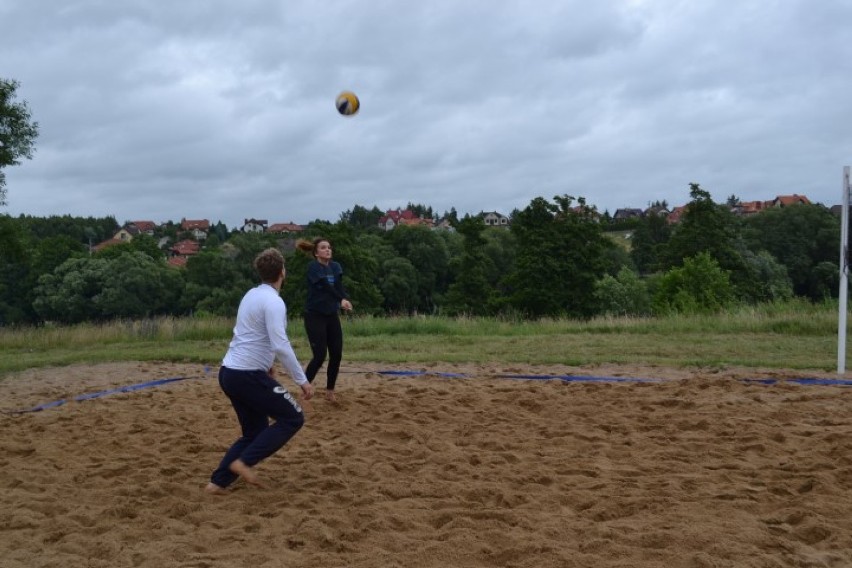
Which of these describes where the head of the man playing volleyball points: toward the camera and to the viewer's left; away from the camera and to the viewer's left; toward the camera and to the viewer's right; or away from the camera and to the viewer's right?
away from the camera and to the viewer's right

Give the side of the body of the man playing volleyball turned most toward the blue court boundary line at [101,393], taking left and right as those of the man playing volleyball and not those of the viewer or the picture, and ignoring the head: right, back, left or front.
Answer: left

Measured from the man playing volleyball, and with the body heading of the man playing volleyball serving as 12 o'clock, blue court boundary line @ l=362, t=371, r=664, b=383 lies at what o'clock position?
The blue court boundary line is roughly at 12 o'clock from the man playing volleyball.

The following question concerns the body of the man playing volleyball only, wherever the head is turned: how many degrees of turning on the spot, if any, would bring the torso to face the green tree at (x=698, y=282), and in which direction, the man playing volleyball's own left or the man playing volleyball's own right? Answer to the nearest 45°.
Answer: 0° — they already face it

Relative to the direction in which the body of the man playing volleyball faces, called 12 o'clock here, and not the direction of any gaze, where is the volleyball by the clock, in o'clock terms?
The volleyball is roughly at 11 o'clock from the man playing volleyball.

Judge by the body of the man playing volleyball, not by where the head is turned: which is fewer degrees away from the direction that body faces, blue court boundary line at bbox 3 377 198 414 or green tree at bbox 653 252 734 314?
the green tree

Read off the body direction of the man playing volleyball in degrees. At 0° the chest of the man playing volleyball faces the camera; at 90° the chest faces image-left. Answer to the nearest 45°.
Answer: approximately 225°
